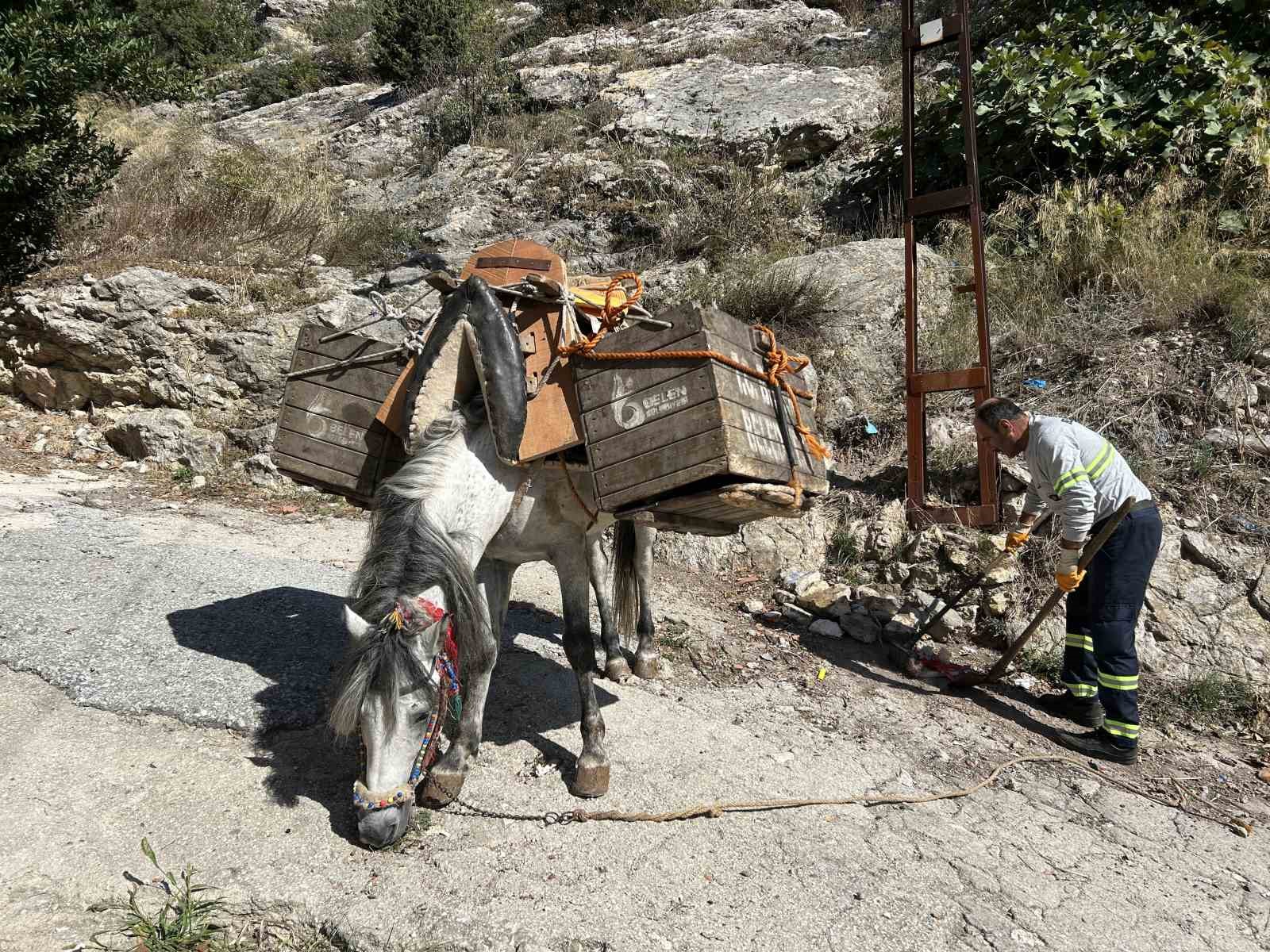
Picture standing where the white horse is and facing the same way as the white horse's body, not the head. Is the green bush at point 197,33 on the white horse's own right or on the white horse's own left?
on the white horse's own right

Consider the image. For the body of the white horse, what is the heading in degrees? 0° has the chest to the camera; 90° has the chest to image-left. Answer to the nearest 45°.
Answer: approximately 45°

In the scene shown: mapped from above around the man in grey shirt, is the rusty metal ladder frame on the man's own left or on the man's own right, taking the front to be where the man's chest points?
on the man's own right

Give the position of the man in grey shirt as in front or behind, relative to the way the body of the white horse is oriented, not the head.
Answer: behind

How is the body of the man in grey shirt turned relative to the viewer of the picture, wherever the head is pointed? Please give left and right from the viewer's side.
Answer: facing to the left of the viewer

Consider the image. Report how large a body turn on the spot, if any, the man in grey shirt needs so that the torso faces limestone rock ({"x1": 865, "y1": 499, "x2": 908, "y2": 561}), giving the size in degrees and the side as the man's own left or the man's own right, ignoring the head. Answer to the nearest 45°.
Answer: approximately 45° to the man's own right

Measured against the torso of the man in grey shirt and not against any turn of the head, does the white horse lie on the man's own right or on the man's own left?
on the man's own left

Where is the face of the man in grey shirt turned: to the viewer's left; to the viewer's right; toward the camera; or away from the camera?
to the viewer's left

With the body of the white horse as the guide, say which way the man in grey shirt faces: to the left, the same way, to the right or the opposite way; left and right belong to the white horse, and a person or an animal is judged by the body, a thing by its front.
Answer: to the right

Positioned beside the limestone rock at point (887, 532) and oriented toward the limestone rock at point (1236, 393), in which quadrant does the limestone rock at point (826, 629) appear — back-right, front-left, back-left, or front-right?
back-right
